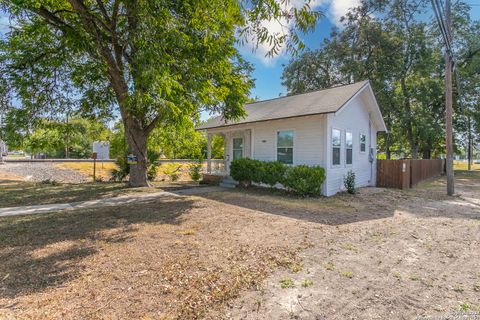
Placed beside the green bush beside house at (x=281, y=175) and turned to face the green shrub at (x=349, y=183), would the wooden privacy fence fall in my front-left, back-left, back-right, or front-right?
front-left

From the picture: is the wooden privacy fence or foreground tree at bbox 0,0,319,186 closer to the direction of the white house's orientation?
the foreground tree

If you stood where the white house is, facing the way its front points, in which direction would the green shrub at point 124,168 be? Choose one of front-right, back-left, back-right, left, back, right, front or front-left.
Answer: front-right

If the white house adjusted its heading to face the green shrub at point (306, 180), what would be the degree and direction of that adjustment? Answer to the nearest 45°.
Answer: approximately 45° to its left

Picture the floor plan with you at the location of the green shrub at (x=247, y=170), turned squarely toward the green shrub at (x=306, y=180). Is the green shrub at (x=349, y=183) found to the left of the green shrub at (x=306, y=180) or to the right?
left

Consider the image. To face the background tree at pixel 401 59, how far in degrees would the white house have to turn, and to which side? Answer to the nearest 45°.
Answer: approximately 180°

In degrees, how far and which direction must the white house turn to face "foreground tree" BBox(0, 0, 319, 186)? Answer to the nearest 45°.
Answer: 0° — it already faces it

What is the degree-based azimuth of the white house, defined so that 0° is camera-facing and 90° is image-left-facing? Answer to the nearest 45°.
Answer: approximately 45°

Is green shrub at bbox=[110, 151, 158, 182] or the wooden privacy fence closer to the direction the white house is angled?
the green shrub

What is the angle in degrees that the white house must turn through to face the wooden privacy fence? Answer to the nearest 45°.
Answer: approximately 180°
